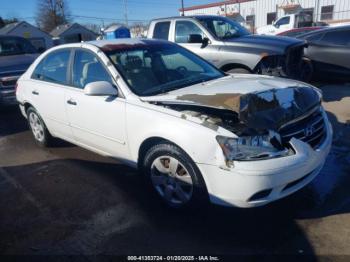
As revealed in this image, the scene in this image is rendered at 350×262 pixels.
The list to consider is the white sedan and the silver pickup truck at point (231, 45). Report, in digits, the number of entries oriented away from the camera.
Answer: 0

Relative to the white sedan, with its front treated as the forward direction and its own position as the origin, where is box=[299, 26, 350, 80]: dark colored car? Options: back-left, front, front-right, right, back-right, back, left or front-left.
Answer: left

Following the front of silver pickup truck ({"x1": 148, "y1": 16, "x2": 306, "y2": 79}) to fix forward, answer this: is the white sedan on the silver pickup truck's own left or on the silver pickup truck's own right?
on the silver pickup truck's own right

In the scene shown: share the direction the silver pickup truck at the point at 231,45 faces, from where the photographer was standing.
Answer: facing the viewer and to the right of the viewer

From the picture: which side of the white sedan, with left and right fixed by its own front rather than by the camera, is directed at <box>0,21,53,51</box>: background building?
back

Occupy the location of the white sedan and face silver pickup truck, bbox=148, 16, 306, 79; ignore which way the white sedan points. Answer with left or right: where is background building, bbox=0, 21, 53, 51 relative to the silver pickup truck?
left
